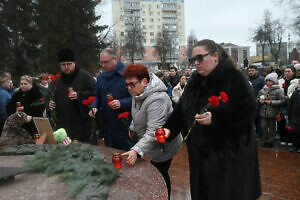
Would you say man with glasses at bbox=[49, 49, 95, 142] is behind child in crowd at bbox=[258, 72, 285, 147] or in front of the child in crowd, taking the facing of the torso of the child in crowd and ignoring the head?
in front

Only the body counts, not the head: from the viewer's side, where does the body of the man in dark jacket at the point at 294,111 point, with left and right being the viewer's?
facing the viewer and to the left of the viewer

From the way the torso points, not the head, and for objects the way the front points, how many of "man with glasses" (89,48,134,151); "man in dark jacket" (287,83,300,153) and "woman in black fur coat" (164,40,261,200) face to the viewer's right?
0

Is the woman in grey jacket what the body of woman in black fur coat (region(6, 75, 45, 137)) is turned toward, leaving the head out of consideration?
no

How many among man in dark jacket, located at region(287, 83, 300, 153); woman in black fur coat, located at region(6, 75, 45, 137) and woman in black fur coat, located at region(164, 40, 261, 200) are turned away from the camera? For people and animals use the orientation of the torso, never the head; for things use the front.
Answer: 0

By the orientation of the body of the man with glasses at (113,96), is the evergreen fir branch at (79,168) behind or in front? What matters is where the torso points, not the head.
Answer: in front

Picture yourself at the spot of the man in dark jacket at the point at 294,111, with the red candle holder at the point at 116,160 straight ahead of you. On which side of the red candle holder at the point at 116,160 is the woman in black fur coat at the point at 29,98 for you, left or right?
right

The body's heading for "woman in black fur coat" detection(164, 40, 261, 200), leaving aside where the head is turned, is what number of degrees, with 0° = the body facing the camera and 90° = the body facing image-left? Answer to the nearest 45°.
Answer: approximately 45°

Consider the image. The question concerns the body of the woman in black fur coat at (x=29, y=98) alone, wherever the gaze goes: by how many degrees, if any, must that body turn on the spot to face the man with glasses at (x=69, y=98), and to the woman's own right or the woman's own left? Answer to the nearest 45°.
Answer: approximately 90° to the woman's own left

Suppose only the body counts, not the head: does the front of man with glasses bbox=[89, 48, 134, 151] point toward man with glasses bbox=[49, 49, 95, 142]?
no

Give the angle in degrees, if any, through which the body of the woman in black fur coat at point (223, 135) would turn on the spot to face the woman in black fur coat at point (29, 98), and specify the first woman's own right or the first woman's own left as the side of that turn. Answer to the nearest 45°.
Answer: approximately 90° to the first woman's own right

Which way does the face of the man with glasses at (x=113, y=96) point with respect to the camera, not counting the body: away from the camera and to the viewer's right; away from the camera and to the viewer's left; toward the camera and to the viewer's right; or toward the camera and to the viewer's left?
toward the camera and to the viewer's left

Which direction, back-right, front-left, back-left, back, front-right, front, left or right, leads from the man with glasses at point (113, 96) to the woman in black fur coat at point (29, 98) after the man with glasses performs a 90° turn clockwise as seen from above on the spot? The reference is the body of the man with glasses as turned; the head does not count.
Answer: front

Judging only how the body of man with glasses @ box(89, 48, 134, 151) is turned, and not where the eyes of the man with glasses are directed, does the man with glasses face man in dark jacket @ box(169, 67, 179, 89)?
no
